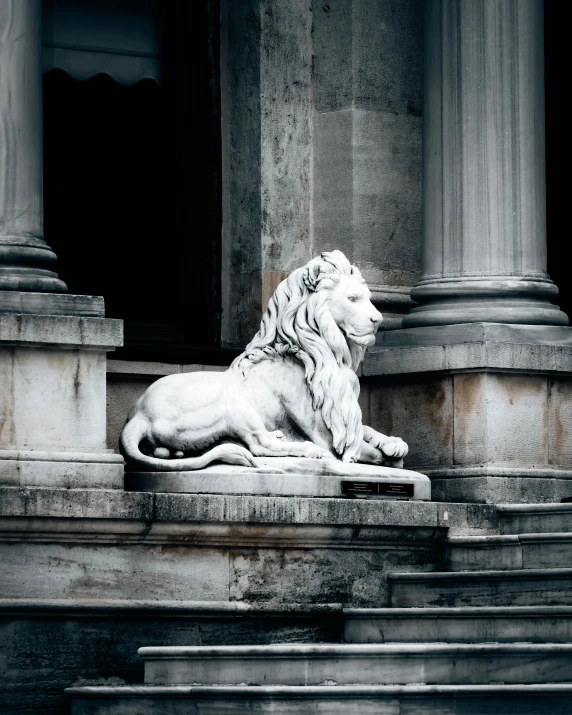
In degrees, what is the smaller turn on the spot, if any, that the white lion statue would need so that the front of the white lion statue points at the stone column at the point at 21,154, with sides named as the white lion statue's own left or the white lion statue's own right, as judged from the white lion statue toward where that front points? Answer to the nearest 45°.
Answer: approximately 180°

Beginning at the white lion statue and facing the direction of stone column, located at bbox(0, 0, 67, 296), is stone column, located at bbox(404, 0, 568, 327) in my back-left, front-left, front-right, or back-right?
back-right

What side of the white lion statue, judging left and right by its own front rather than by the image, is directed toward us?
right

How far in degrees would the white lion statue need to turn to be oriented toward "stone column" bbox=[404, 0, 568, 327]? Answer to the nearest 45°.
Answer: approximately 45° to its left
